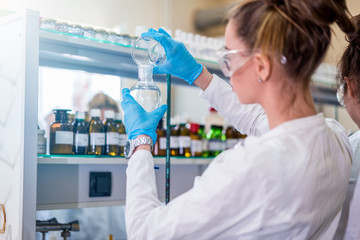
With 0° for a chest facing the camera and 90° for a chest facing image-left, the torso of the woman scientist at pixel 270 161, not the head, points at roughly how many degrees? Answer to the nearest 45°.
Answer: approximately 135°

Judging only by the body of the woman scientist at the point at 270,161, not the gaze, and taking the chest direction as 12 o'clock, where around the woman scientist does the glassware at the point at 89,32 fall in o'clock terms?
The glassware is roughly at 12 o'clock from the woman scientist.

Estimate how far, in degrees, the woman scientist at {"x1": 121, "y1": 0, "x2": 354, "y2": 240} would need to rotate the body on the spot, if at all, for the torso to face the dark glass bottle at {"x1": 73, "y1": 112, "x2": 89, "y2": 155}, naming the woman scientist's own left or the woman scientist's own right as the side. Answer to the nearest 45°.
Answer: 0° — they already face it
